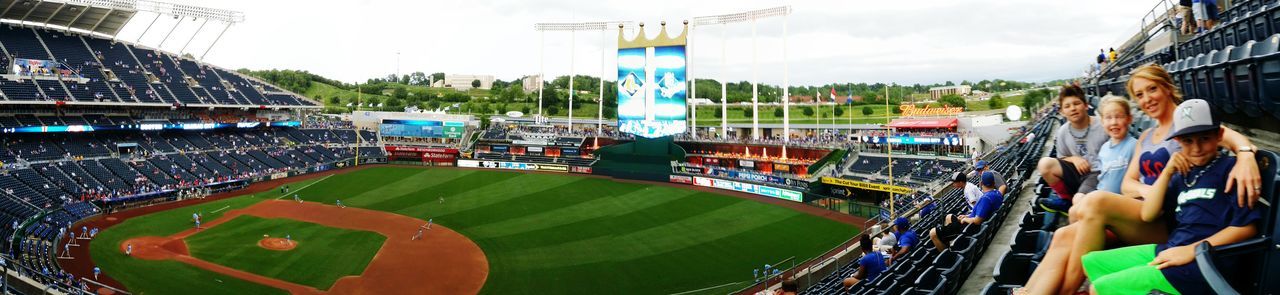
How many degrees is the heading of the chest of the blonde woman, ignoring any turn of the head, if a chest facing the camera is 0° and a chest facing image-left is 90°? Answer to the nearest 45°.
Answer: approximately 45°

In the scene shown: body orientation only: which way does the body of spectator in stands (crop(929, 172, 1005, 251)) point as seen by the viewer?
to the viewer's left

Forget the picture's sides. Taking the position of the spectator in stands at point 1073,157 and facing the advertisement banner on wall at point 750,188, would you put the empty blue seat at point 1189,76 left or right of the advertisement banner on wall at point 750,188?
right

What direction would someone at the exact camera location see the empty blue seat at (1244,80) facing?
facing the viewer and to the left of the viewer

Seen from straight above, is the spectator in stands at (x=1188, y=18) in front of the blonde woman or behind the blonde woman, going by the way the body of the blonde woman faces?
behind

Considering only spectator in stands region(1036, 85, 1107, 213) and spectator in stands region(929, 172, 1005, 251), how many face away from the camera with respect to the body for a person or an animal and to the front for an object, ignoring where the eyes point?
0

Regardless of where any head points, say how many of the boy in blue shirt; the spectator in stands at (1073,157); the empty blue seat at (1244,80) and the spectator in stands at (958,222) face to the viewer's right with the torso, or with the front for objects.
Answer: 0

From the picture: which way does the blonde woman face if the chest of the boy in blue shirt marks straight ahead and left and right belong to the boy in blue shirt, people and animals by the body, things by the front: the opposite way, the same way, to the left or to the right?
the same way

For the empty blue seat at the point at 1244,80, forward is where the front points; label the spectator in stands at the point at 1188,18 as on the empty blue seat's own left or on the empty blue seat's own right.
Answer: on the empty blue seat's own right

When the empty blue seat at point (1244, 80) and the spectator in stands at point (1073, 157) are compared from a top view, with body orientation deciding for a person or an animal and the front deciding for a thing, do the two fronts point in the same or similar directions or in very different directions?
same or similar directions

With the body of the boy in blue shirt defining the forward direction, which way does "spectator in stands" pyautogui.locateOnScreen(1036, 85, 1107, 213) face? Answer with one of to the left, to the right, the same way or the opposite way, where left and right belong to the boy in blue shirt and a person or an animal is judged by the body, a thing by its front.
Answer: the same way

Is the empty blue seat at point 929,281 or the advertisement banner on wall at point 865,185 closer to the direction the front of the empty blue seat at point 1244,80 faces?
the empty blue seat

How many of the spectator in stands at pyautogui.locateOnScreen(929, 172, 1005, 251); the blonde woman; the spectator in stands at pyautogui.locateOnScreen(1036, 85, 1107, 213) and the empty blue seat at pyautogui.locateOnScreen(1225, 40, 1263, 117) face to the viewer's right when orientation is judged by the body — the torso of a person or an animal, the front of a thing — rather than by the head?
0

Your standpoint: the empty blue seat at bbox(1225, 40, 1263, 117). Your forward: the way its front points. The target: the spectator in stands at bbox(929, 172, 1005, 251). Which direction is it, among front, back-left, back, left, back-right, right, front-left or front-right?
front-right

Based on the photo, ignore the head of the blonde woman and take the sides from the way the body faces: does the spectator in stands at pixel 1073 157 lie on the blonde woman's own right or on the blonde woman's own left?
on the blonde woman's own right

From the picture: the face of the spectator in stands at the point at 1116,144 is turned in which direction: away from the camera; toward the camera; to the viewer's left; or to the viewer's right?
toward the camera

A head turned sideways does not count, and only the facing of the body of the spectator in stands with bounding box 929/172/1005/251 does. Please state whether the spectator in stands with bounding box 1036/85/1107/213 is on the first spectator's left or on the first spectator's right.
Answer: on the first spectator's left

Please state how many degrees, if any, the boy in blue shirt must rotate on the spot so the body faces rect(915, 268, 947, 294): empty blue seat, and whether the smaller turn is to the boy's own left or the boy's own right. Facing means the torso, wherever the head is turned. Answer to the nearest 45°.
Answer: approximately 90° to the boy's own right

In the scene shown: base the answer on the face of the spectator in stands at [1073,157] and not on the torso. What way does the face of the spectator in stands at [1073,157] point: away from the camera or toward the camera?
toward the camera

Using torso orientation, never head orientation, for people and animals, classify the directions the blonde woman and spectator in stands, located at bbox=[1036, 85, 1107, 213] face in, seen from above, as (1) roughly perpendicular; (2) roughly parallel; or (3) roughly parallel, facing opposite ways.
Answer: roughly parallel
